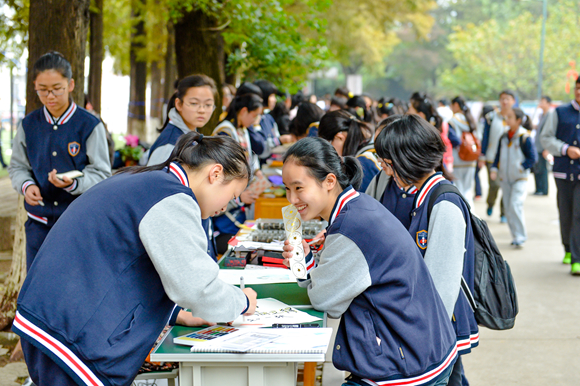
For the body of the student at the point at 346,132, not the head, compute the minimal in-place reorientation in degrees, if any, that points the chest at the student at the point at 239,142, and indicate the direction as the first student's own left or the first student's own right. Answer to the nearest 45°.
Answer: approximately 45° to the first student's own right

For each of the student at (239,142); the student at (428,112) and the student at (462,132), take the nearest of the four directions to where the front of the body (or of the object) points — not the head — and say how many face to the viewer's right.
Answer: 1

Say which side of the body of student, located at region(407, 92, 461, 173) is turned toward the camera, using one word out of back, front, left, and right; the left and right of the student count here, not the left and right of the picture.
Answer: left

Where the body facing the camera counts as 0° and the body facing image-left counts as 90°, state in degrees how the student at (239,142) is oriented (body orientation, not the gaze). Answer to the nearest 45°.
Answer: approximately 270°

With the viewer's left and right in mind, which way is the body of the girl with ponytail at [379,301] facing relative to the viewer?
facing to the left of the viewer

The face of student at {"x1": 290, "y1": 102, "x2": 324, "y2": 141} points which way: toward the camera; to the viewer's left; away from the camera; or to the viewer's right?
away from the camera

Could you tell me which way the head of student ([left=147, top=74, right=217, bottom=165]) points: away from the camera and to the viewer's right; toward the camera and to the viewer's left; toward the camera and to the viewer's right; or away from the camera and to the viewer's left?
toward the camera and to the viewer's right

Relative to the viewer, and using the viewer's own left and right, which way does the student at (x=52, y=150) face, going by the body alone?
facing the viewer

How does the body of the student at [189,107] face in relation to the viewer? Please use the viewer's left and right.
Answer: facing the viewer and to the right of the viewer

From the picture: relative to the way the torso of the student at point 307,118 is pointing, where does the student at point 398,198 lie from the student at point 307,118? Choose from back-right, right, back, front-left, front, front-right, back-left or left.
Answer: left
